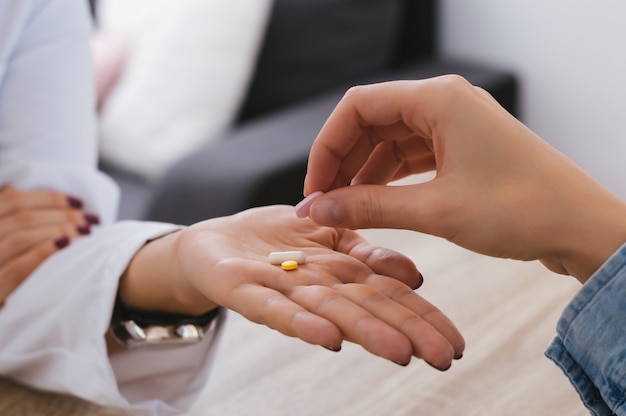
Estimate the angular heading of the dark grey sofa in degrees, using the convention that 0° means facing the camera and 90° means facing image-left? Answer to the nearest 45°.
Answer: approximately 315°
